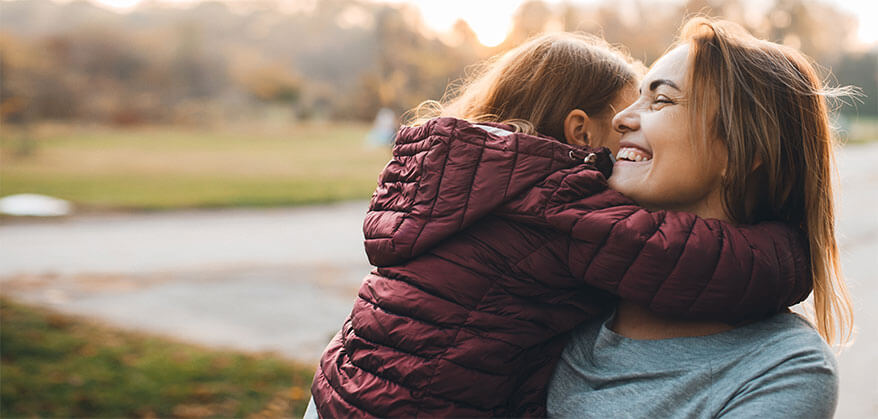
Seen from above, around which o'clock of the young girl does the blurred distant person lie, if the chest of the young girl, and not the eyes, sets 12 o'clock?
The blurred distant person is roughly at 10 o'clock from the young girl.

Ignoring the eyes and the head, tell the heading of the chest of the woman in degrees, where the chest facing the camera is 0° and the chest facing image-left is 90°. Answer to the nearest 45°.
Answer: approximately 45°

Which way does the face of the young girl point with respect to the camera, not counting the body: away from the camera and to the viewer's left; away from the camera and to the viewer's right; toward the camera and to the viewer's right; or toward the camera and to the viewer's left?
away from the camera and to the viewer's right

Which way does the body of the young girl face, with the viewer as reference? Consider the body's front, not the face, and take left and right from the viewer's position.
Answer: facing away from the viewer and to the right of the viewer
